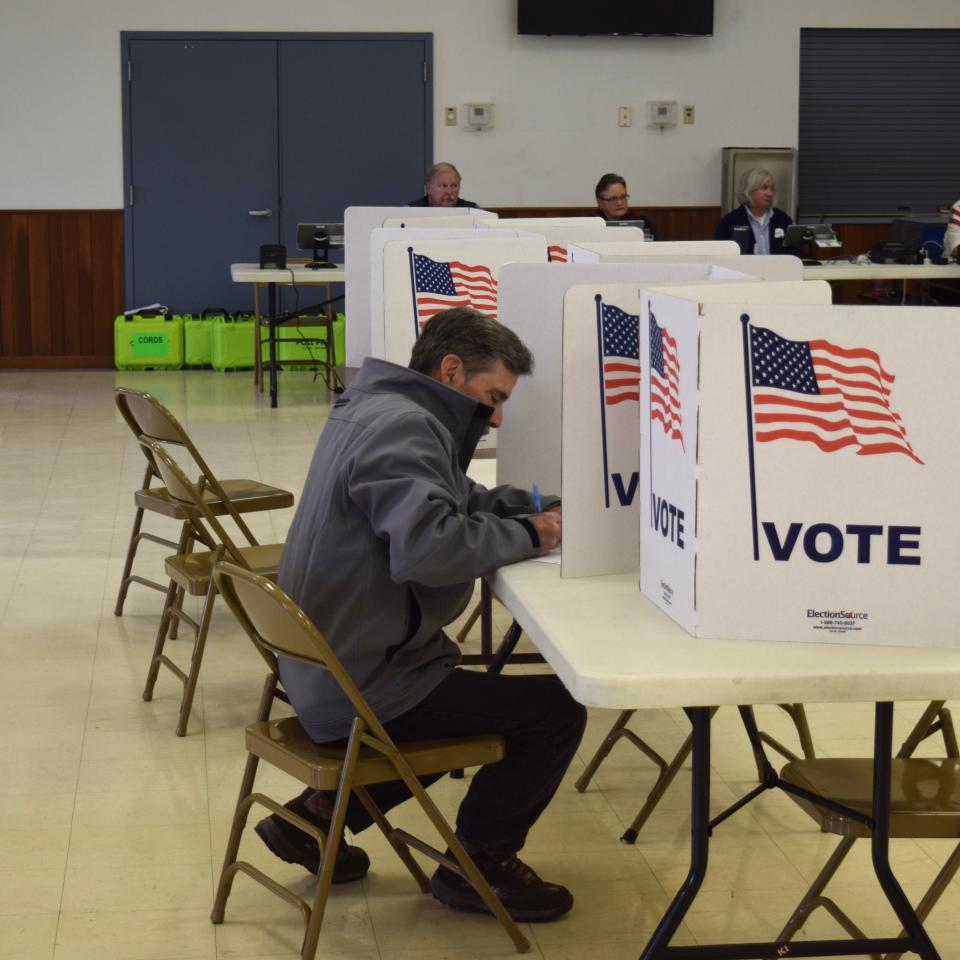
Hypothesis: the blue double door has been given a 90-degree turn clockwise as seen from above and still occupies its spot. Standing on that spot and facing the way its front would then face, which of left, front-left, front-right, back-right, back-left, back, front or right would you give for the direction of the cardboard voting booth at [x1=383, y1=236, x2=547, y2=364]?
left

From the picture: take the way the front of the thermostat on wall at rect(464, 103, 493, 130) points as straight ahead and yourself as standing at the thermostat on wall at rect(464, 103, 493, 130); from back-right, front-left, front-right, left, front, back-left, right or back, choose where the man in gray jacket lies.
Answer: front

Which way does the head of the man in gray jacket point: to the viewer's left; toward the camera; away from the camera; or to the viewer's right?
to the viewer's right

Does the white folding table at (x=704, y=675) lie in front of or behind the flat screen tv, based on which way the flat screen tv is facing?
in front

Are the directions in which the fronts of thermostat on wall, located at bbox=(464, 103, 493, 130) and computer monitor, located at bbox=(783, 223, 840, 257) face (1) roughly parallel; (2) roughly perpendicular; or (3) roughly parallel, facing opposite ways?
roughly parallel, facing opposite ways

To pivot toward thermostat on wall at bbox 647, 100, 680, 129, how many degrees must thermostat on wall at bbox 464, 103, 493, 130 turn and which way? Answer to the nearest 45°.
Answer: approximately 90° to its left

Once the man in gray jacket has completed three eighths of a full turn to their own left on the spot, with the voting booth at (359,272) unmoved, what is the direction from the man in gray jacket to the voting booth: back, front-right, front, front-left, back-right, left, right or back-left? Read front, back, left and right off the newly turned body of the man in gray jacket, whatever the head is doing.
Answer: front-right

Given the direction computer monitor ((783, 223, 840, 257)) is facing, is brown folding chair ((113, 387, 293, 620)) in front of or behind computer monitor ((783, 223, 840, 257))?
behind

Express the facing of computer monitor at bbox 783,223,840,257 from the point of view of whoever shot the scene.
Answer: facing away from the viewer

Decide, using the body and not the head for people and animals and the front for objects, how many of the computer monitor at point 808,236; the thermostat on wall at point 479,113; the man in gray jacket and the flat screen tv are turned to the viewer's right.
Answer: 1

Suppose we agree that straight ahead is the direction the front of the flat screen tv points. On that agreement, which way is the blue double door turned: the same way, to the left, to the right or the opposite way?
the same way

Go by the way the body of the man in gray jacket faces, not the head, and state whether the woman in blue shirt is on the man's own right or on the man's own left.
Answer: on the man's own left

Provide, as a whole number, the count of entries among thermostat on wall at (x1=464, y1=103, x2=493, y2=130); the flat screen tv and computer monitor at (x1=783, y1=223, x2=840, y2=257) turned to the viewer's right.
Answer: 0

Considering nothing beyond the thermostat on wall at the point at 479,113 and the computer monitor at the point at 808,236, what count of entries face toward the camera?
1

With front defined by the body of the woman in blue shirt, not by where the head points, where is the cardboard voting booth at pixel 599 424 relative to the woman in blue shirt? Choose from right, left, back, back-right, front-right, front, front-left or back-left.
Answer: front-right

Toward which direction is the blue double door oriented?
toward the camera

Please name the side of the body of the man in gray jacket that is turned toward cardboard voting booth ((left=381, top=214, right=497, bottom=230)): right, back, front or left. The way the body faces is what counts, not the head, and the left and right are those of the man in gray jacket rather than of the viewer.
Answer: left

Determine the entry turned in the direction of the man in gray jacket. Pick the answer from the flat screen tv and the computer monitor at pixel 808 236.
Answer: the flat screen tv

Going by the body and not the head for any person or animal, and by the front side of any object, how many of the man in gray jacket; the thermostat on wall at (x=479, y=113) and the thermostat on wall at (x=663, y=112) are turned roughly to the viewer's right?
1

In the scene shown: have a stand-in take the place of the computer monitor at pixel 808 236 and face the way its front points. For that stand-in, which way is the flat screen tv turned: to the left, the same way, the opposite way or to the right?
the opposite way

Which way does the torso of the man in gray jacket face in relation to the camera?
to the viewer's right

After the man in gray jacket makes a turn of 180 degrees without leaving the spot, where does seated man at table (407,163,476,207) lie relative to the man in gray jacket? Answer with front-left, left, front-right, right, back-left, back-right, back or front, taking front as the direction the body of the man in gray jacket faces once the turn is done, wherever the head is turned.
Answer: right

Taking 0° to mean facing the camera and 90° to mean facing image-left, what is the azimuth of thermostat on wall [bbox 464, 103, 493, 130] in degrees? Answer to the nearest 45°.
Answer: approximately 0°

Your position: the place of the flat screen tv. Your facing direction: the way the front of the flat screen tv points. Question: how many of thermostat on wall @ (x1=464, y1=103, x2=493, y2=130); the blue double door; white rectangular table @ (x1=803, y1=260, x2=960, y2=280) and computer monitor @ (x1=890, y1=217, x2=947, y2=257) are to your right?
2

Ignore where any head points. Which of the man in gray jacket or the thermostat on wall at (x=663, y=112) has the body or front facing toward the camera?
the thermostat on wall
